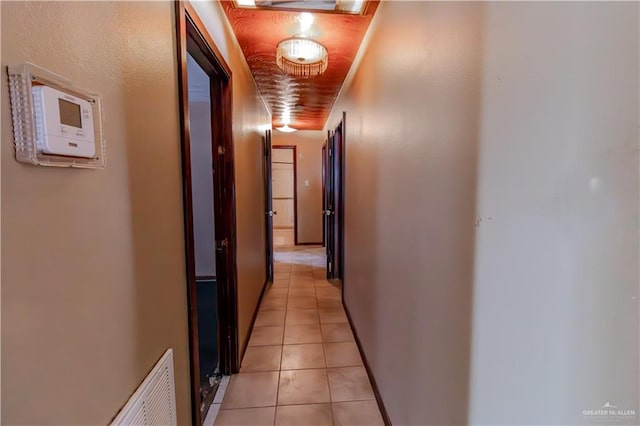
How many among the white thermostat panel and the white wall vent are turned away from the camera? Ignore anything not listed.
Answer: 0

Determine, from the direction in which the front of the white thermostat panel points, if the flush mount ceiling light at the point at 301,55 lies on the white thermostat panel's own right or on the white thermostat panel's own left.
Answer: on the white thermostat panel's own left

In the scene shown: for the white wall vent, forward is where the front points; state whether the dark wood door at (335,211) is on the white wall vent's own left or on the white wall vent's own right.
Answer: on the white wall vent's own left

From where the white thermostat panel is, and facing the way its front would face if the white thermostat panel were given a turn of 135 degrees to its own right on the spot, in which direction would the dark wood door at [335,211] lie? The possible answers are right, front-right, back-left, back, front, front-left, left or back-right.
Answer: back-right

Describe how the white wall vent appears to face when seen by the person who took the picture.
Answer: facing the viewer and to the right of the viewer

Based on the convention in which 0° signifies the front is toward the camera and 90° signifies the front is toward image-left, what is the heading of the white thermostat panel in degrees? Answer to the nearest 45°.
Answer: approximately 315°
